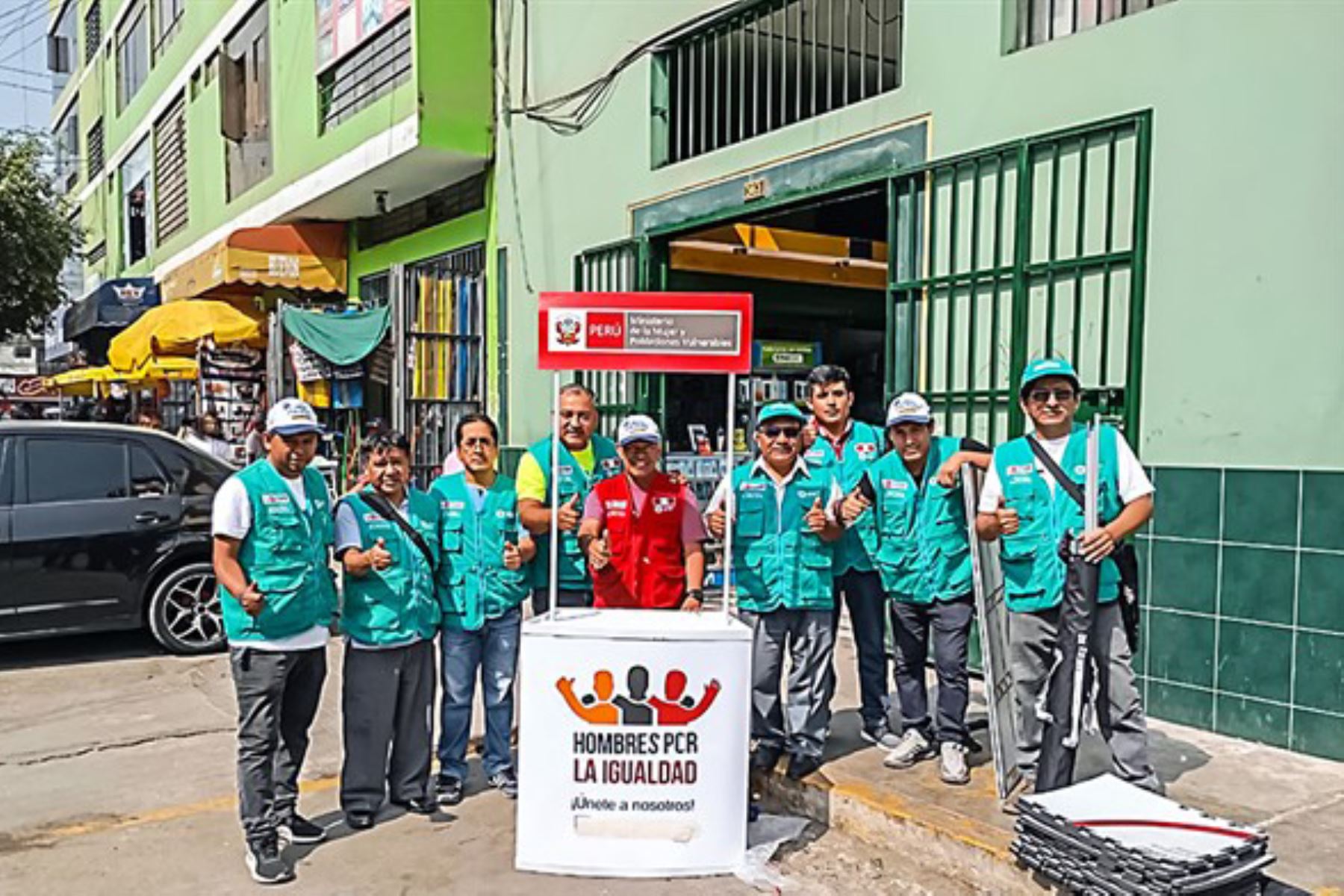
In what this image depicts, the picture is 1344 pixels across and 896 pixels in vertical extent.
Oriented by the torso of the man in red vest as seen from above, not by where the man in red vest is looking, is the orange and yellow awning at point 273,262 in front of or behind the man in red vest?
behind

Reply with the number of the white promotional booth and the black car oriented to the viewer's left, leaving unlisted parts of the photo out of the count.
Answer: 1

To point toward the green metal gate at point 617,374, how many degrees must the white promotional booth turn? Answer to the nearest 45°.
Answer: approximately 180°

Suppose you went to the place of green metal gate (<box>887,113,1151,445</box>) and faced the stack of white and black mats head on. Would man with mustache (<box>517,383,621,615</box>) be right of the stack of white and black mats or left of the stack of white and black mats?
right

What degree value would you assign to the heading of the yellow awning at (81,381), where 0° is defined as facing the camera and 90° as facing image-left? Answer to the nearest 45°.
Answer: approximately 45°

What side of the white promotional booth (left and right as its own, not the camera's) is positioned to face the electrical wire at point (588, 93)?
back

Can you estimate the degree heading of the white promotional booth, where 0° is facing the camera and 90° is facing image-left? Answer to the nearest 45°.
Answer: approximately 0°

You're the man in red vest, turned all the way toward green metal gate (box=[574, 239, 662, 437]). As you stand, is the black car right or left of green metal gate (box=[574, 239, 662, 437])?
left

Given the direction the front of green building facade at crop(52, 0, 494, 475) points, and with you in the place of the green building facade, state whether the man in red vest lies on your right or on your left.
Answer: on your left

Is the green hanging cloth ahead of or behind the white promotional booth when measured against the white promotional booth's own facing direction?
behind

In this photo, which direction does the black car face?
to the viewer's left

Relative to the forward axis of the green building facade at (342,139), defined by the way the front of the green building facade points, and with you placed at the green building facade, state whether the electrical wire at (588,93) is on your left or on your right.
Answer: on your left
